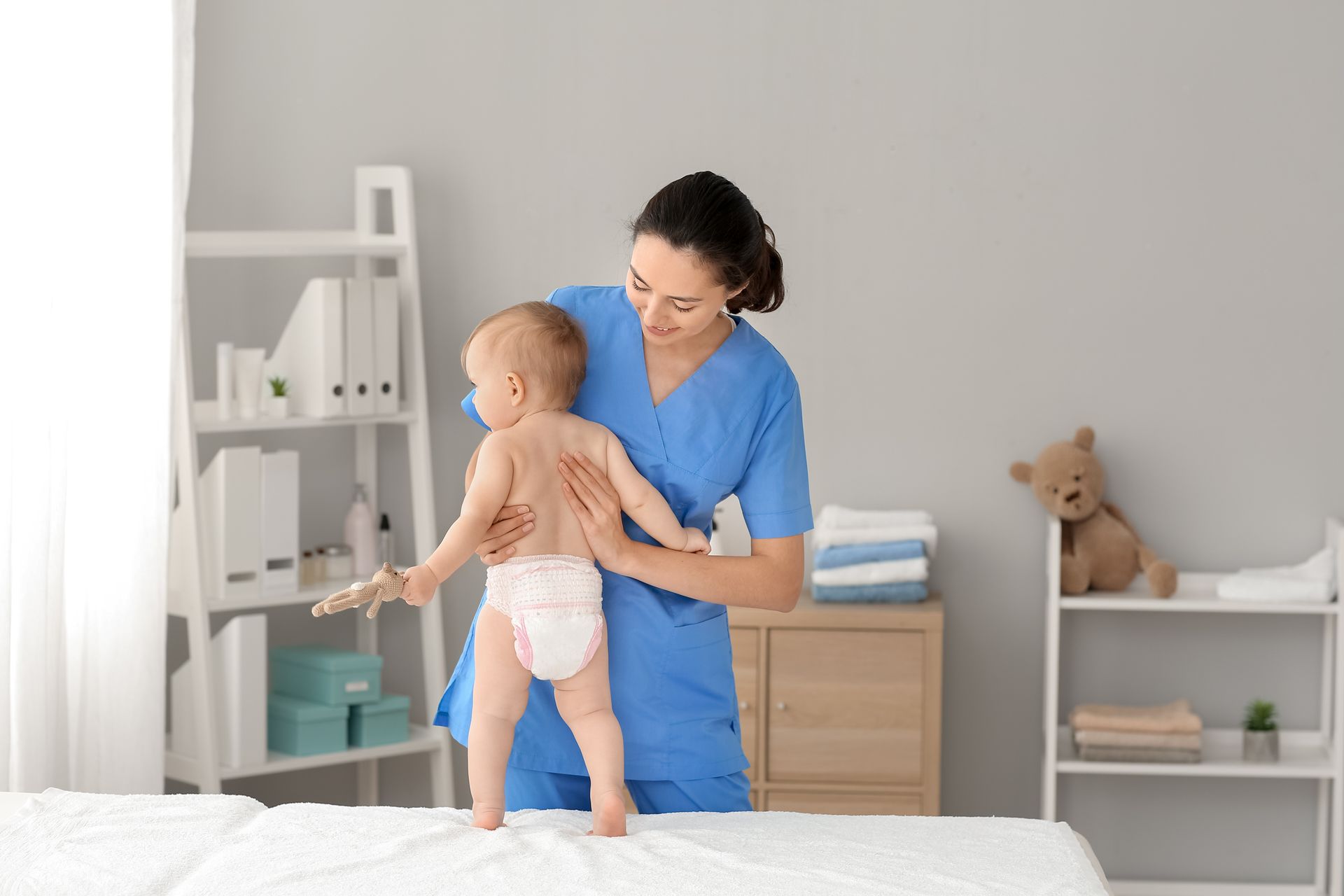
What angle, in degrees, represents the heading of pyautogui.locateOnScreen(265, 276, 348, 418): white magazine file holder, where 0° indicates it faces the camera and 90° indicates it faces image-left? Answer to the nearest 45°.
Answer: approximately 315°

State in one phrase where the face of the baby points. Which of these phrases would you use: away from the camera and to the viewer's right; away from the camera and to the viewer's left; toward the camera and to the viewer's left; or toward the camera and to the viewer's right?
away from the camera and to the viewer's left

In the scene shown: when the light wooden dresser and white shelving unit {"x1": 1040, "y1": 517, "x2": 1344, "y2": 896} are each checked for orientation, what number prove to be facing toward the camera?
2

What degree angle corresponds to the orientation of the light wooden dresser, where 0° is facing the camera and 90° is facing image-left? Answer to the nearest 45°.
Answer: approximately 0°

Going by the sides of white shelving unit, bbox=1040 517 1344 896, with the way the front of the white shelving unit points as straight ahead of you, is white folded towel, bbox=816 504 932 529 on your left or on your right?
on your right

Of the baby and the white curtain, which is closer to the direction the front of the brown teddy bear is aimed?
the baby

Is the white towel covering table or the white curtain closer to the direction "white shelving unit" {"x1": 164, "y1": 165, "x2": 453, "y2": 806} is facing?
the white towel covering table

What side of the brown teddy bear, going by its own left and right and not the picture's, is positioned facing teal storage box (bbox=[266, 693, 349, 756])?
right
